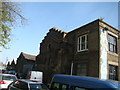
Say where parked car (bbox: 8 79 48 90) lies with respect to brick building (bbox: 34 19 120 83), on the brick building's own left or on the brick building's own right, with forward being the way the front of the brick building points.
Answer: on the brick building's own right

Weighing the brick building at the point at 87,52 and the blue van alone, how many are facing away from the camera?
0
